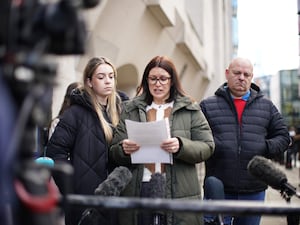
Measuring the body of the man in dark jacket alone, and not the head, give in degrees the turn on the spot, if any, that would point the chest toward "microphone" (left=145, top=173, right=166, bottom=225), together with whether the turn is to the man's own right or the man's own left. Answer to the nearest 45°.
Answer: approximately 45° to the man's own right

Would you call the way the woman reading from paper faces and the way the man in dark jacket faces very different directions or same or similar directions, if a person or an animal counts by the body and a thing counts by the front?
same or similar directions

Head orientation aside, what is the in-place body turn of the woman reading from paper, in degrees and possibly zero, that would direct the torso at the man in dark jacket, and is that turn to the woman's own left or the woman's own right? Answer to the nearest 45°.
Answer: approximately 135° to the woman's own left

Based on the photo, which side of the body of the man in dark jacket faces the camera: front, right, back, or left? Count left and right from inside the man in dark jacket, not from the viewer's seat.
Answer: front

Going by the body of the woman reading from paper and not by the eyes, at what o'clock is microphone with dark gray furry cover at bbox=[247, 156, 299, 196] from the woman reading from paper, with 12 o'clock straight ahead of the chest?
The microphone with dark gray furry cover is roughly at 11 o'clock from the woman reading from paper.

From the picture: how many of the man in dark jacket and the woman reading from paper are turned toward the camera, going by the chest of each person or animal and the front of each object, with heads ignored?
2

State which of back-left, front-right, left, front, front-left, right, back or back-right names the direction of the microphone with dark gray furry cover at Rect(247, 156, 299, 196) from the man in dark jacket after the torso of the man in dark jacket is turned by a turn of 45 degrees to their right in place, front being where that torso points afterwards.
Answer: front-left

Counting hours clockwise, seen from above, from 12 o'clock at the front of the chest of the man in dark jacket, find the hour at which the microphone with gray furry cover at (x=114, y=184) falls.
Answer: The microphone with gray furry cover is roughly at 1 o'clock from the man in dark jacket.
